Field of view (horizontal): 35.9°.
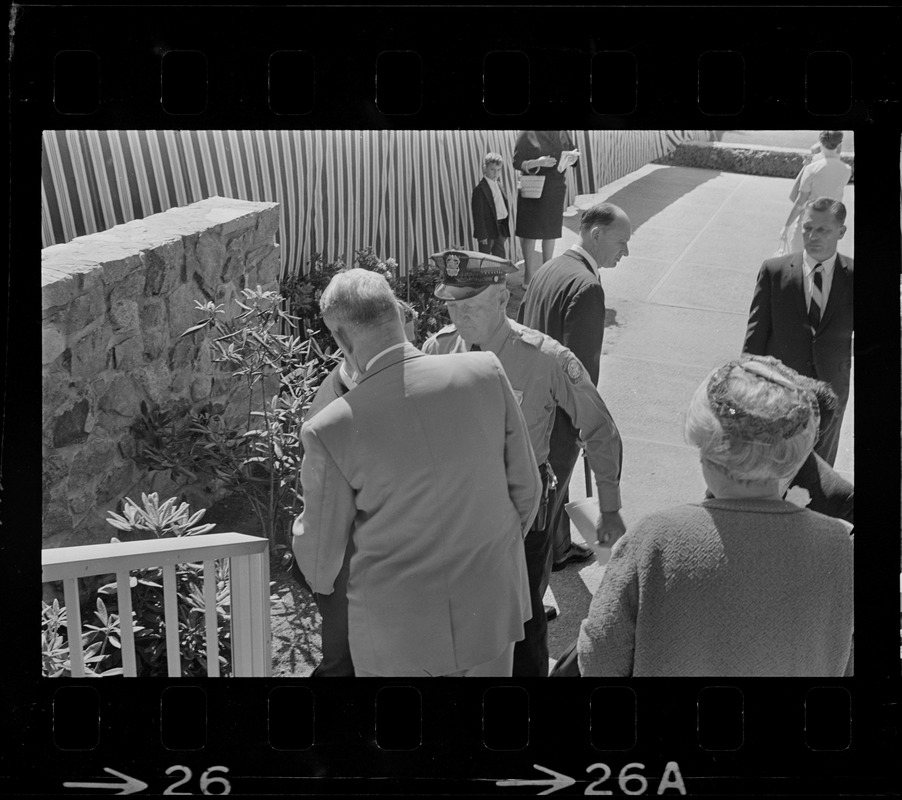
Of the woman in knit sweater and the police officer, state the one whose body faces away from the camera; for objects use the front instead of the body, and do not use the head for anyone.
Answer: the woman in knit sweater

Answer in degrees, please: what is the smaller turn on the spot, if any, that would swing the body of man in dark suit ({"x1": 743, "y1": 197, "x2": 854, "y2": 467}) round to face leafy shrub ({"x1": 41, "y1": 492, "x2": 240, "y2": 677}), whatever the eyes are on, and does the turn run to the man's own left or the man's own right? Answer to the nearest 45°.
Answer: approximately 90° to the man's own right

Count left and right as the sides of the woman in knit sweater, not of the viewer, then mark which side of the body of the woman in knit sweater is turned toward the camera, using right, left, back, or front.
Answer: back

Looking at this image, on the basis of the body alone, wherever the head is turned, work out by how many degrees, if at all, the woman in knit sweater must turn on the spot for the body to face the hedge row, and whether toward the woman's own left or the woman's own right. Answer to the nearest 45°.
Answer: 0° — they already face it

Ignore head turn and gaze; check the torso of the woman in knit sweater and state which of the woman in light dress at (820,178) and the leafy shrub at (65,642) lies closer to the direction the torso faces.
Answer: the woman in light dress
